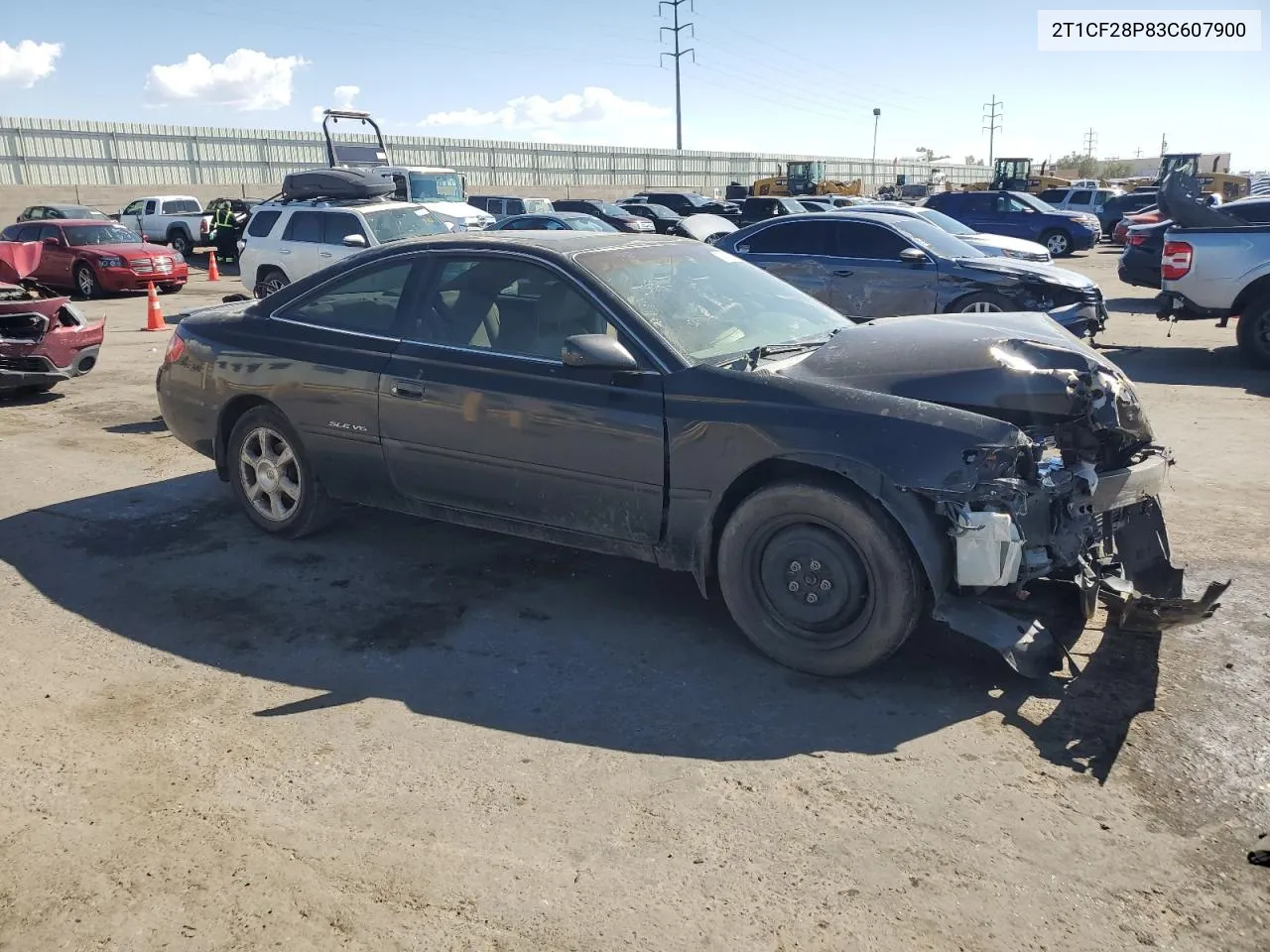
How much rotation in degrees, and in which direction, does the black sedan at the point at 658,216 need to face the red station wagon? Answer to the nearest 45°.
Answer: approximately 90° to its right

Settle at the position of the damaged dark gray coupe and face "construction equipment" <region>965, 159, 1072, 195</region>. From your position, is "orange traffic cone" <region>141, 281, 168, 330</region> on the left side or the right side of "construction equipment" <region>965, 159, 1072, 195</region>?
left

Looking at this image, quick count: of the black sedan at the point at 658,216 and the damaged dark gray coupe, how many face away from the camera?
0

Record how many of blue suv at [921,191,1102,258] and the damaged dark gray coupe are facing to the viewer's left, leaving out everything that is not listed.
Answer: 0

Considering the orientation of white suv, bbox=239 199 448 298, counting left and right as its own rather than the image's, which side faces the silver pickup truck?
front

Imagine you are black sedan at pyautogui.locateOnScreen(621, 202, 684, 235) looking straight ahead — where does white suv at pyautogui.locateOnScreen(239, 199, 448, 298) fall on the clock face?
The white suv is roughly at 2 o'clock from the black sedan.

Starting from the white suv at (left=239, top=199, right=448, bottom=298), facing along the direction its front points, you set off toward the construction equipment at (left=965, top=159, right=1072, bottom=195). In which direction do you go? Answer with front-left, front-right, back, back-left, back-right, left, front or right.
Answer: left

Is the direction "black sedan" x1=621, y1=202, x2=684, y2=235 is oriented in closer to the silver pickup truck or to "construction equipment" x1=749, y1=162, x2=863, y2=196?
the silver pickup truck

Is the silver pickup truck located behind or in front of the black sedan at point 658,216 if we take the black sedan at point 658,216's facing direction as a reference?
in front

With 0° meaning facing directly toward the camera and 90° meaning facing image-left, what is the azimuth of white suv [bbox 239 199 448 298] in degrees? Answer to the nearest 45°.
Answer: approximately 315°

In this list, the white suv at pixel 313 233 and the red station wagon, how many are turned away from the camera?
0
